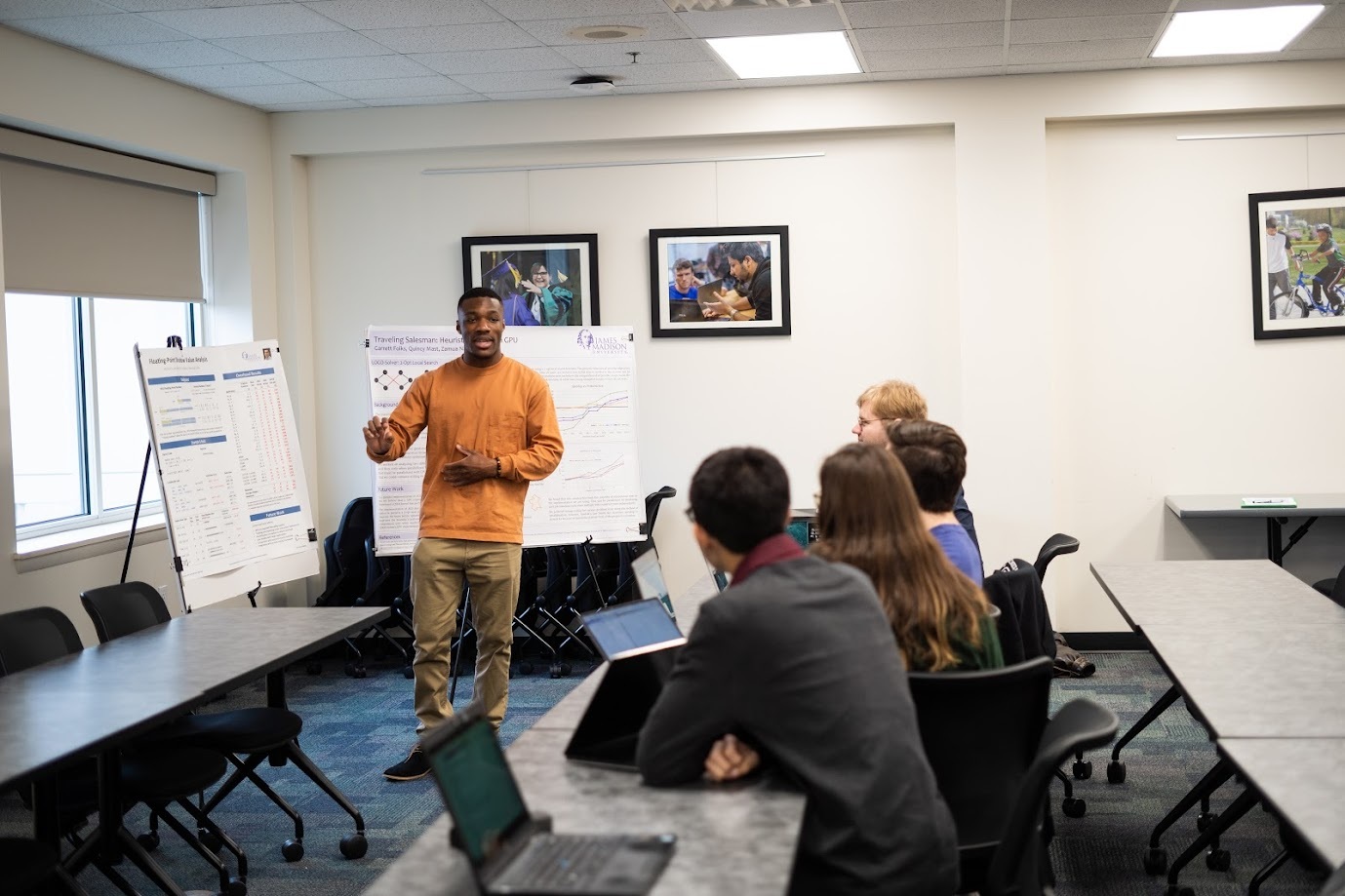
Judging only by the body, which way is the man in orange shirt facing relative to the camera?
toward the camera

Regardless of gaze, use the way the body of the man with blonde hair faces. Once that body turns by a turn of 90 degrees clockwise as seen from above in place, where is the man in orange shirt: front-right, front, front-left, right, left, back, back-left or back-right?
left

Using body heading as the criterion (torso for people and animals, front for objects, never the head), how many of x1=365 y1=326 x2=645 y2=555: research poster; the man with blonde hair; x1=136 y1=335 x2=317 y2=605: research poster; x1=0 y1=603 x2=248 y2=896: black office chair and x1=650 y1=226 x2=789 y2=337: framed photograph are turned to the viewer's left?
1

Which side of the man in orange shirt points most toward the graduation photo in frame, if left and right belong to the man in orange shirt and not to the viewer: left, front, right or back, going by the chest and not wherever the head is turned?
back

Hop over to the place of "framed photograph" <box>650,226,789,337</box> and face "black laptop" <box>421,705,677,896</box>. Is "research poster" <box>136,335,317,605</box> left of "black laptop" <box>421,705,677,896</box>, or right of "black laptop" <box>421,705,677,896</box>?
right

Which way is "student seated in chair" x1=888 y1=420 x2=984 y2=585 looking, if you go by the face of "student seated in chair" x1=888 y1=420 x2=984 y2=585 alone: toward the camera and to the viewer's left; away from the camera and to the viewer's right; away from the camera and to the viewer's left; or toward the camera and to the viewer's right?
away from the camera and to the viewer's left

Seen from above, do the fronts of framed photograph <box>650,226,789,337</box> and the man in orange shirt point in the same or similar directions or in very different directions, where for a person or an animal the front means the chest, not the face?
same or similar directions

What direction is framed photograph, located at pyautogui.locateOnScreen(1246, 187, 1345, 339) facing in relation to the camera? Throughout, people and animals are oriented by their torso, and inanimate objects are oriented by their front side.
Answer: toward the camera

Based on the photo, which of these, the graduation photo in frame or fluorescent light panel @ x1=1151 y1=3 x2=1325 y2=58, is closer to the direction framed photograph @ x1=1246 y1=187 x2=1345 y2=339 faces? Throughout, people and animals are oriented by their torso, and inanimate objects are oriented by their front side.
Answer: the fluorescent light panel

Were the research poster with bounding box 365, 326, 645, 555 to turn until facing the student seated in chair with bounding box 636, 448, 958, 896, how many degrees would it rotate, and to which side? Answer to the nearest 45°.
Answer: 0° — it already faces them

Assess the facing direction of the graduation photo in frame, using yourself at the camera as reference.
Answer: facing the viewer

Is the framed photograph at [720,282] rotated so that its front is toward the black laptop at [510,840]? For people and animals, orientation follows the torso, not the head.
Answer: yes

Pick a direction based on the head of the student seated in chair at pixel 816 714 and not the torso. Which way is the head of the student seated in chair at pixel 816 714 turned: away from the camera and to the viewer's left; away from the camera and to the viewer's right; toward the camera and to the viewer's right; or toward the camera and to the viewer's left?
away from the camera and to the viewer's left

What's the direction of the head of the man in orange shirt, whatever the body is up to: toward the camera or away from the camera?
toward the camera

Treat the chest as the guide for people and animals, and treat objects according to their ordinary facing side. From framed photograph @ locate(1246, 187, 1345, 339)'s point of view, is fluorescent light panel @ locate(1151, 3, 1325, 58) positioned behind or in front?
in front

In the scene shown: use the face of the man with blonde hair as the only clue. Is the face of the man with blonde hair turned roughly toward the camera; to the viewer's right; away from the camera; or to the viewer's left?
to the viewer's left
